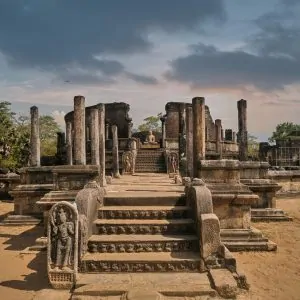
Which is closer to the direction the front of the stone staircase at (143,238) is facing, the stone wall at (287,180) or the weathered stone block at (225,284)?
the weathered stone block

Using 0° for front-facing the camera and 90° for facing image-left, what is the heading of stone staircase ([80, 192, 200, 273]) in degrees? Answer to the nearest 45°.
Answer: approximately 0°

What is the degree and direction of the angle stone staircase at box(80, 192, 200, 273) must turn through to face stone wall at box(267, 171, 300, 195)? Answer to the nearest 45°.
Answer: approximately 135° to its left

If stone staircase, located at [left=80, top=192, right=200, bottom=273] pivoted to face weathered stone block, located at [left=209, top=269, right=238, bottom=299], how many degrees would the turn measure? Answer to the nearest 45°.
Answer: approximately 45° to its left

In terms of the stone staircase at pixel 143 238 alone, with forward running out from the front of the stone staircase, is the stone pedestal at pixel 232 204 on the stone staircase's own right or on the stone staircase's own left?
on the stone staircase's own left
